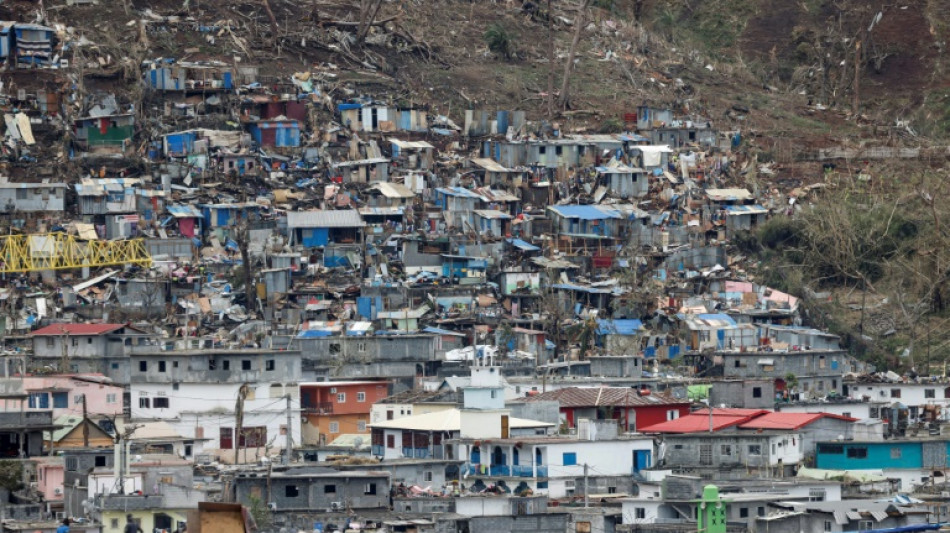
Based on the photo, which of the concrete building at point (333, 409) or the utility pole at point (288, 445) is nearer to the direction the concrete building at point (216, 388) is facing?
the utility pole

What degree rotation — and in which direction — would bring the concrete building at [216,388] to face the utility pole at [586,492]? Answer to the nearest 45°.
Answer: approximately 45° to its left

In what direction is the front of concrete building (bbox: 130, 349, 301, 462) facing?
toward the camera

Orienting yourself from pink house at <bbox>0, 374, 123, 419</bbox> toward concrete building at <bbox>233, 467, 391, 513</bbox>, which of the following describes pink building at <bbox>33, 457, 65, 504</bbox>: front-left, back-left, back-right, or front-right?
front-right

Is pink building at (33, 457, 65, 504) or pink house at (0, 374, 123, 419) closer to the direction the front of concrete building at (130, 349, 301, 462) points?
the pink building

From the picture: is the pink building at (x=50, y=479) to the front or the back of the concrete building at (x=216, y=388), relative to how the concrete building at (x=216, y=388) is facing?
to the front

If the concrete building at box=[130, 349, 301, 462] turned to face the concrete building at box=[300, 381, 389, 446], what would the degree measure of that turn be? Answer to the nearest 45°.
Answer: approximately 90° to its left

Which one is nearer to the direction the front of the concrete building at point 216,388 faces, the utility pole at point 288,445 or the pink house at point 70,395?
the utility pole

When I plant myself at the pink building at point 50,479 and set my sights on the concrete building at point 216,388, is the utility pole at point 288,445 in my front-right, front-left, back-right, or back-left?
front-right

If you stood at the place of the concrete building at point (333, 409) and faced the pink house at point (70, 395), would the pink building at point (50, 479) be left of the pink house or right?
left

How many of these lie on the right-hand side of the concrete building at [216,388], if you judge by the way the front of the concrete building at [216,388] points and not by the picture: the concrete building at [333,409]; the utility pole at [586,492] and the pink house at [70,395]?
1

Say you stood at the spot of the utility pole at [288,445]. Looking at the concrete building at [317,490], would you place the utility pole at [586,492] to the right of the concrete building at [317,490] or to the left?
left

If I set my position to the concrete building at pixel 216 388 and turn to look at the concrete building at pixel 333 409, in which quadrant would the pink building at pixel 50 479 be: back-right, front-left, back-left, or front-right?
back-right

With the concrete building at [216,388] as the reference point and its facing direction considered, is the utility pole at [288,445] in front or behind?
in front

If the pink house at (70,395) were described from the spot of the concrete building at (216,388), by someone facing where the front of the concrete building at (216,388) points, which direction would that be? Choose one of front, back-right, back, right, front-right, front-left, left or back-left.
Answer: right

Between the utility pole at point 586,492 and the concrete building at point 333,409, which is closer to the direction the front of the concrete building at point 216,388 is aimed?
the utility pole
